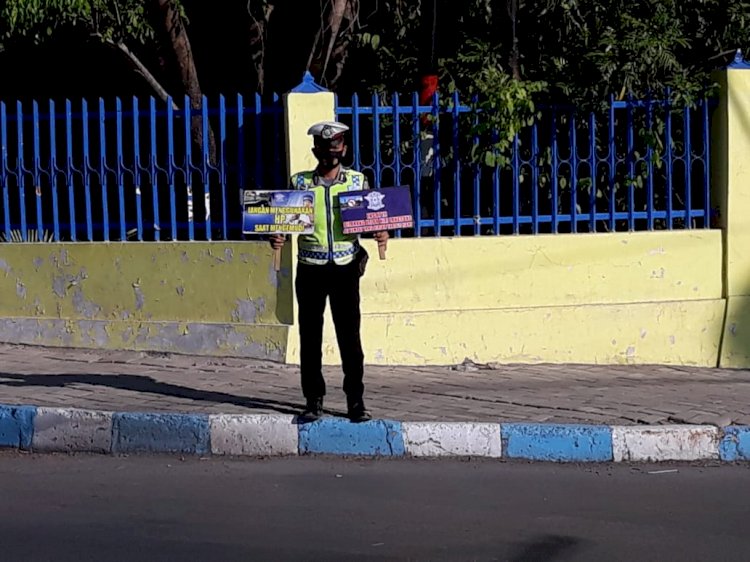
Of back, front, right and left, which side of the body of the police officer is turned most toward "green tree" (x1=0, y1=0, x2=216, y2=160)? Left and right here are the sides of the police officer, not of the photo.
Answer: back

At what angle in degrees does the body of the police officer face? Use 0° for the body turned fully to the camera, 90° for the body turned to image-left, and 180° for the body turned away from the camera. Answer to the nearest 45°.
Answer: approximately 0°

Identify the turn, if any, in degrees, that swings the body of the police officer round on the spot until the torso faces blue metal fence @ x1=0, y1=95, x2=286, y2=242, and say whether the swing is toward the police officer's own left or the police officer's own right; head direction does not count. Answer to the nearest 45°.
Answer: approximately 135° to the police officer's own right

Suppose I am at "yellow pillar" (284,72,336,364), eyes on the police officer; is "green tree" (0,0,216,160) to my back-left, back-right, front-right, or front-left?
back-right

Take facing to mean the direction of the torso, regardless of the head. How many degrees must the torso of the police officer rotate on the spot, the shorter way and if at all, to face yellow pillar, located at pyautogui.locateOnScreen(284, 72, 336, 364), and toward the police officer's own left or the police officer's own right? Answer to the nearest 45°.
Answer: approximately 180°

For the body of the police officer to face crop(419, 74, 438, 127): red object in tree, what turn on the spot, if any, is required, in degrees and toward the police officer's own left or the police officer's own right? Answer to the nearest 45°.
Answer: approximately 180°

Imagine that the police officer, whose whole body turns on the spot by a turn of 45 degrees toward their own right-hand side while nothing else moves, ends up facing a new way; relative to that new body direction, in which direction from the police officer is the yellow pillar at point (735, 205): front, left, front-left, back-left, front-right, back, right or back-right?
back
